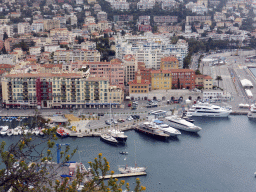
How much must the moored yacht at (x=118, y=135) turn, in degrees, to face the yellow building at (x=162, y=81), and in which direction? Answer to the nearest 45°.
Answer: approximately 135° to its left

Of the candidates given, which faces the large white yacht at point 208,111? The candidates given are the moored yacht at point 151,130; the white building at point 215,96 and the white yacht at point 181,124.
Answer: the white building

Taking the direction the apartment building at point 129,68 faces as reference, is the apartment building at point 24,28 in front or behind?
behind

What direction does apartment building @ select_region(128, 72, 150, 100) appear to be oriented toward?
toward the camera

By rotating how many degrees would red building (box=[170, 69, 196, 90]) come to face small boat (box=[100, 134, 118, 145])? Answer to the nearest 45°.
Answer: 0° — it already faces it

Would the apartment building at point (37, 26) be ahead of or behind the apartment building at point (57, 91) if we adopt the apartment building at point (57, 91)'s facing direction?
behind

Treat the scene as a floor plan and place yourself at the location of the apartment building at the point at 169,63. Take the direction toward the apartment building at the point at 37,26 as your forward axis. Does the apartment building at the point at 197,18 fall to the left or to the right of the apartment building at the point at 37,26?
right

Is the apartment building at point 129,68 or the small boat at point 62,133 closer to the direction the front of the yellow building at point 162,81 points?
the small boat

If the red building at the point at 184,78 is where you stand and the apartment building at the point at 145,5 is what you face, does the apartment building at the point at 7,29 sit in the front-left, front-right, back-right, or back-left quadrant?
front-left

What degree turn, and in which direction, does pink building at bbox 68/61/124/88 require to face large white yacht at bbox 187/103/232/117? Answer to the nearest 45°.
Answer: approximately 45° to its left

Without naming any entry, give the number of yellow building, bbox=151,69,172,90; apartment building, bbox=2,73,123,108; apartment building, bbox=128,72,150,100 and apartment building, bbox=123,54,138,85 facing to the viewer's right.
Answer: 0

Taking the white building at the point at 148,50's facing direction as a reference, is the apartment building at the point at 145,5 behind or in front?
behind

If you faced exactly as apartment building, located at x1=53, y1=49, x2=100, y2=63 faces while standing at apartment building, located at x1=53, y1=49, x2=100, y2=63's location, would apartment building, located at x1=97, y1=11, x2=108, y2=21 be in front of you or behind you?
behind

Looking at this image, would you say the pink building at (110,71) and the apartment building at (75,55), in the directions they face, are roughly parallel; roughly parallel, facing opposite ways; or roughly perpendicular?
roughly parallel

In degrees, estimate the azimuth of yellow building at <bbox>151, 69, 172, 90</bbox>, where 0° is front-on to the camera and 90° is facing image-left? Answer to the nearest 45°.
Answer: approximately 0°

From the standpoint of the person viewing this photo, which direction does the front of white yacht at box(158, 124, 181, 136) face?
facing the viewer and to the right of the viewer

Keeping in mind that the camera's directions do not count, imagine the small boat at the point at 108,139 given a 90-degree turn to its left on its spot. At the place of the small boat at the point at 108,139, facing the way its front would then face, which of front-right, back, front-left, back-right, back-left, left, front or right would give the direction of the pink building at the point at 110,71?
front-left

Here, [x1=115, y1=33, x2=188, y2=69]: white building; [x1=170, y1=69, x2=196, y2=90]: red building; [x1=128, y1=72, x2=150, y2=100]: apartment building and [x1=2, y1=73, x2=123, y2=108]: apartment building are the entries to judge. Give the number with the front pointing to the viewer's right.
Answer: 0

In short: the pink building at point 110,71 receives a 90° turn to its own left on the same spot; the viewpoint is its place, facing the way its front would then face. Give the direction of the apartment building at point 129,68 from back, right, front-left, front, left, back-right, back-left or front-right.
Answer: front-left

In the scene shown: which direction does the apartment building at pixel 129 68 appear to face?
toward the camera
